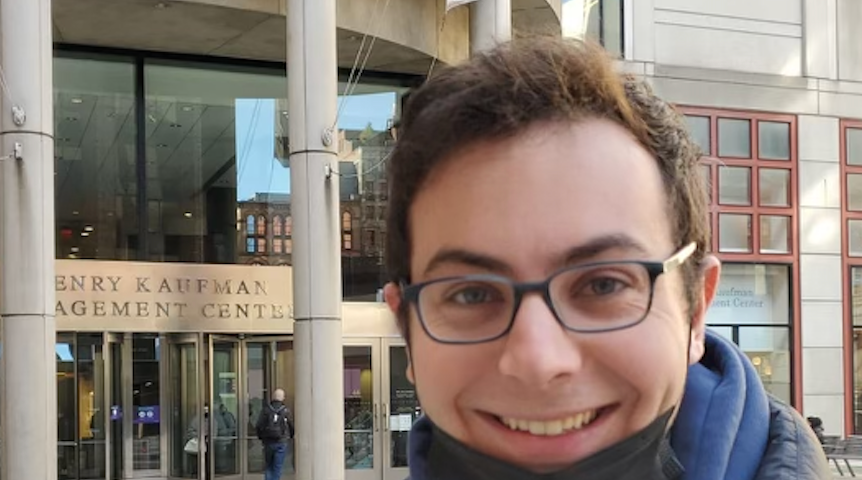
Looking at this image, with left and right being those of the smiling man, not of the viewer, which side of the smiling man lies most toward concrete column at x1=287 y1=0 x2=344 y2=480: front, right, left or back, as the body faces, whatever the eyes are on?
back

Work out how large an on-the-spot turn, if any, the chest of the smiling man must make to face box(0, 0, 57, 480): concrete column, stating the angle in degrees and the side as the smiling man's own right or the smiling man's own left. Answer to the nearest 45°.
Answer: approximately 135° to the smiling man's own right

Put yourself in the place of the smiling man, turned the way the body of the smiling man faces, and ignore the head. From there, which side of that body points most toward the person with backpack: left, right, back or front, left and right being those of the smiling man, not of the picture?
back

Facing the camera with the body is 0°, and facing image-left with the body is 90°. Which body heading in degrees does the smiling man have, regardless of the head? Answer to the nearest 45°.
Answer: approximately 0°
